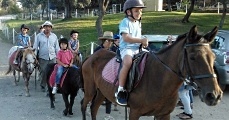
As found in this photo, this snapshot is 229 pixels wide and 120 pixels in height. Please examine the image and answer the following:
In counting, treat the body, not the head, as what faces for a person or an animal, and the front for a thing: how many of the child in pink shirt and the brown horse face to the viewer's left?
0

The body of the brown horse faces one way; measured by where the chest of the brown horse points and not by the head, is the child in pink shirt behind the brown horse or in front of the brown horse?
behind

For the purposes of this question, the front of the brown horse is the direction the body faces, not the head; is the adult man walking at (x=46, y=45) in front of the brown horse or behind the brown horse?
behind

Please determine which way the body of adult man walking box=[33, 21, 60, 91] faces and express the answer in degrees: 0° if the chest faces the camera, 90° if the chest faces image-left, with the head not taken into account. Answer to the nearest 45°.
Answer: approximately 0°

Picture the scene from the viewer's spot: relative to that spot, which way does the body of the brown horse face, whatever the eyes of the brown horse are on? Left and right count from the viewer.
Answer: facing the viewer and to the right of the viewer
